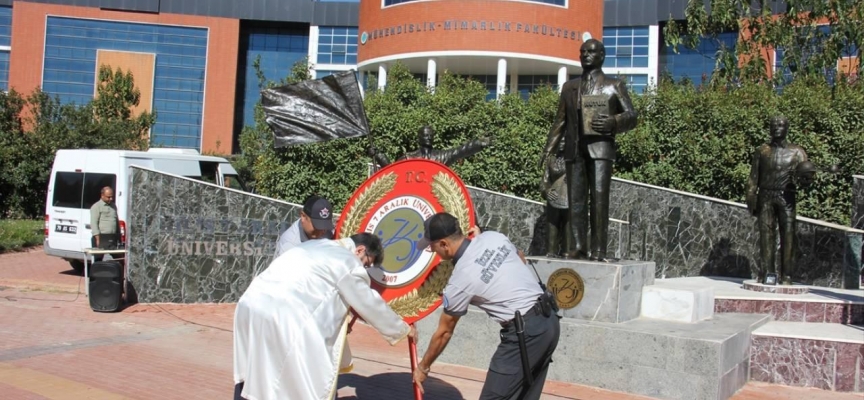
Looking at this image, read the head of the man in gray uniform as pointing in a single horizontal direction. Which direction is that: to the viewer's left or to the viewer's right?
to the viewer's left

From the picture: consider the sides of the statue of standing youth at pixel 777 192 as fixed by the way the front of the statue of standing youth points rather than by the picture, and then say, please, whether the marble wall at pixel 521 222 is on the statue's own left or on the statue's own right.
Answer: on the statue's own right

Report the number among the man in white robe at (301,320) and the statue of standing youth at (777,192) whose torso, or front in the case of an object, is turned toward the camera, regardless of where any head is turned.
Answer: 1

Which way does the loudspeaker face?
toward the camera

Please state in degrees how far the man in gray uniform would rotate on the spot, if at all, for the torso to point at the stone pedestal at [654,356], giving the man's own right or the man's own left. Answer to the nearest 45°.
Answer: approximately 90° to the man's own right

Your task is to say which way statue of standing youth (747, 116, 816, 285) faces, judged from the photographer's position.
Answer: facing the viewer

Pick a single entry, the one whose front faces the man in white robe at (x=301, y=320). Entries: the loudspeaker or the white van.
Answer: the loudspeaker

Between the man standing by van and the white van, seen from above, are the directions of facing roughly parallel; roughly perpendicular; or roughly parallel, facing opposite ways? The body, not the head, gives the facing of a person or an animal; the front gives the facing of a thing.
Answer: roughly perpendicular

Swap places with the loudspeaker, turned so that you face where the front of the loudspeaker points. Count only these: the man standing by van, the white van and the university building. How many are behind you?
3

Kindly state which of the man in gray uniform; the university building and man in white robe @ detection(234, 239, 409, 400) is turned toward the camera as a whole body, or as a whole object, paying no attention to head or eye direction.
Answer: the university building

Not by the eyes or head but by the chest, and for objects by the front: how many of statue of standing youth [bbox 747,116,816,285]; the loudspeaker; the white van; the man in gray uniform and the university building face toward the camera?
3

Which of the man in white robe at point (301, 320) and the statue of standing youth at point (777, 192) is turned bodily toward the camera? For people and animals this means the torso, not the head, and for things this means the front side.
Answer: the statue of standing youth

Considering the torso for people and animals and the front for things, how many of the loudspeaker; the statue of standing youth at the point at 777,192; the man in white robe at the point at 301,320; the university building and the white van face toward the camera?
3

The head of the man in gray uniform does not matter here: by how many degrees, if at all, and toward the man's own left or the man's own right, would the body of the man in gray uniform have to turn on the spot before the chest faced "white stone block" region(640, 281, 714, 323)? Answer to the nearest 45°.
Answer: approximately 90° to the man's own right

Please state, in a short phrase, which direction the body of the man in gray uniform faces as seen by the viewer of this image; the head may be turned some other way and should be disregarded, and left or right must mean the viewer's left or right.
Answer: facing away from the viewer and to the left of the viewer
